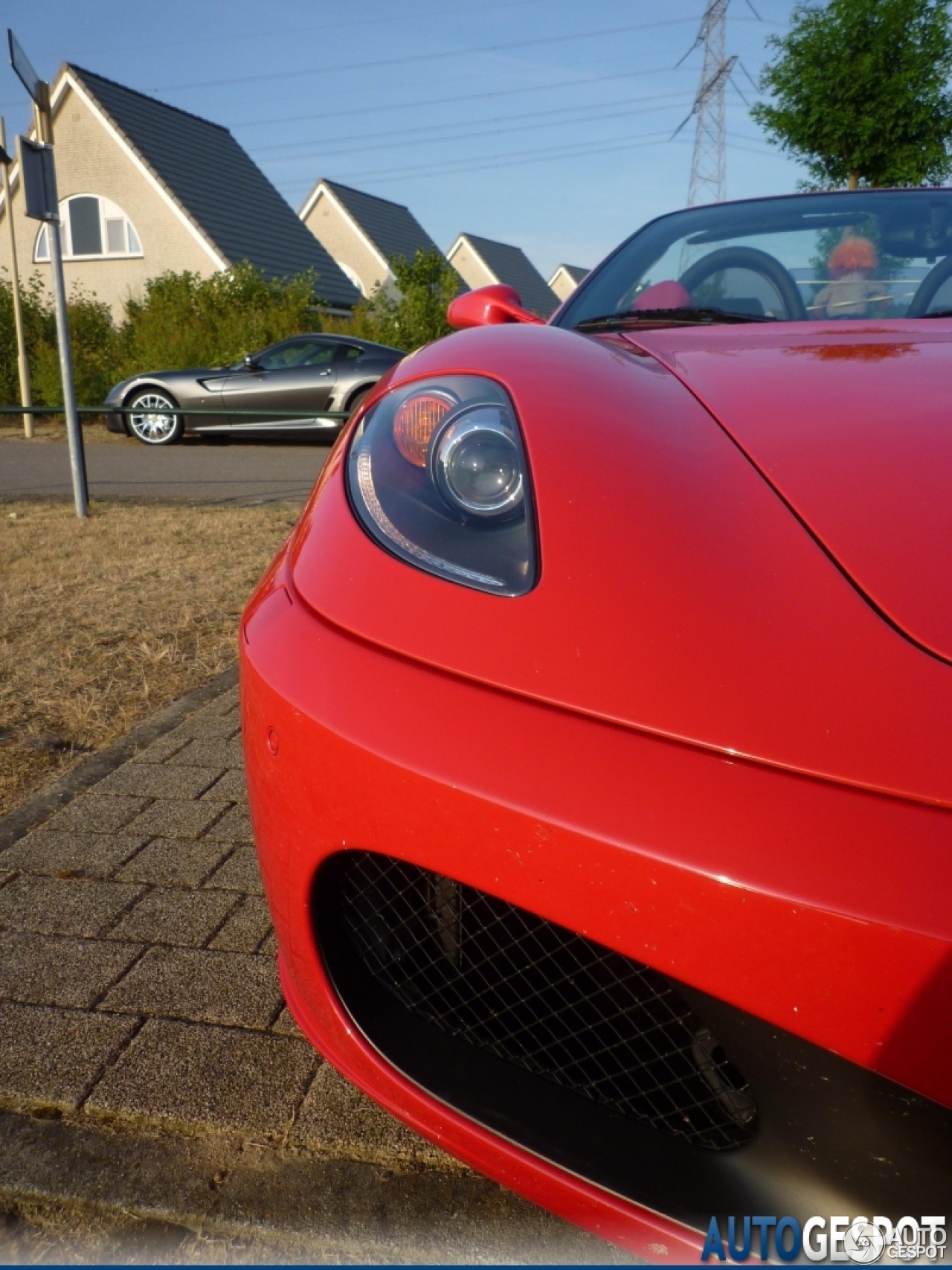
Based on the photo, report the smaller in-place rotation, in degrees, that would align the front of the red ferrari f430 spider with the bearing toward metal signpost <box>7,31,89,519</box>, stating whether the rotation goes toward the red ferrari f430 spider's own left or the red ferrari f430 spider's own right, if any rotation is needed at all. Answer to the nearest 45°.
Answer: approximately 135° to the red ferrari f430 spider's own right

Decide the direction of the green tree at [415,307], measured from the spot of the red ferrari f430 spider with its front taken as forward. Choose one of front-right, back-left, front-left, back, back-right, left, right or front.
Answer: back

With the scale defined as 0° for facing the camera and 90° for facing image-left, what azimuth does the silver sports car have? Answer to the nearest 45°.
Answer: approximately 90°

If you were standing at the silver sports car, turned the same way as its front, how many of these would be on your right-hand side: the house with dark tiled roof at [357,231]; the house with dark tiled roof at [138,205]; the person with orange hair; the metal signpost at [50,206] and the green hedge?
3

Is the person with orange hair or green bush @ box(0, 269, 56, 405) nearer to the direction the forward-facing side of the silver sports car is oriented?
the green bush

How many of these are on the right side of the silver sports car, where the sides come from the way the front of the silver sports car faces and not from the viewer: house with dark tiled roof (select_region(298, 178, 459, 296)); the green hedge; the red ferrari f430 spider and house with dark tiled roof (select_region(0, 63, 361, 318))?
3

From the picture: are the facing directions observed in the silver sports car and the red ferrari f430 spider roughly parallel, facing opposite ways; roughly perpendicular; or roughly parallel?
roughly perpendicular

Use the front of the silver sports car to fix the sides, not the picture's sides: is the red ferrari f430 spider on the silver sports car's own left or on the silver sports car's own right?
on the silver sports car's own left

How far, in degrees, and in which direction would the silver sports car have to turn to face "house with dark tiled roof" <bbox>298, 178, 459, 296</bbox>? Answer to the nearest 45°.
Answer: approximately 90° to its right
